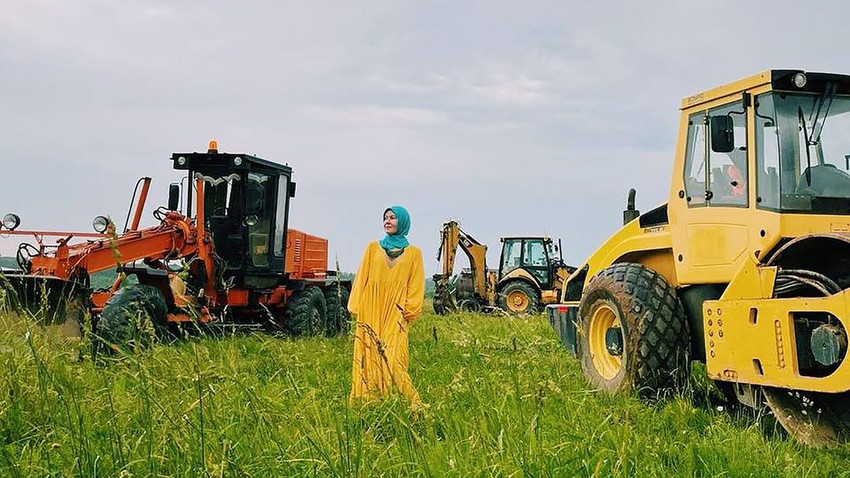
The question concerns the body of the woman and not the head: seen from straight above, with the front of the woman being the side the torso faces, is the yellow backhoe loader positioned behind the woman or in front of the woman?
behind

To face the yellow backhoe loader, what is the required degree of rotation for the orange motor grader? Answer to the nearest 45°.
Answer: approximately 180°

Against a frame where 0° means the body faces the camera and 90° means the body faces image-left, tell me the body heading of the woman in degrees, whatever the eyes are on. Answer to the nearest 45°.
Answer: approximately 0°

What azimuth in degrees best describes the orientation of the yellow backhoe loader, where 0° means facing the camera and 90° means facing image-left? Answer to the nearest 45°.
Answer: approximately 270°

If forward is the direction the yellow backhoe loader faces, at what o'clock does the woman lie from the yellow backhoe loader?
The woman is roughly at 3 o'clock from the yellow backhoe loader.

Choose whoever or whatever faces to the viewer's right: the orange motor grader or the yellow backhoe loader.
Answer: the yellow backhoe loader

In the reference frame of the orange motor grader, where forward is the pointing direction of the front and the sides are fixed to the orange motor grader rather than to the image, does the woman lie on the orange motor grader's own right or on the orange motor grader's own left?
on the orange motor grader's own left

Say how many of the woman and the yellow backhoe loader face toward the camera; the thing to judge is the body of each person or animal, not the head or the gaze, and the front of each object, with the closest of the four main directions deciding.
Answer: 1
